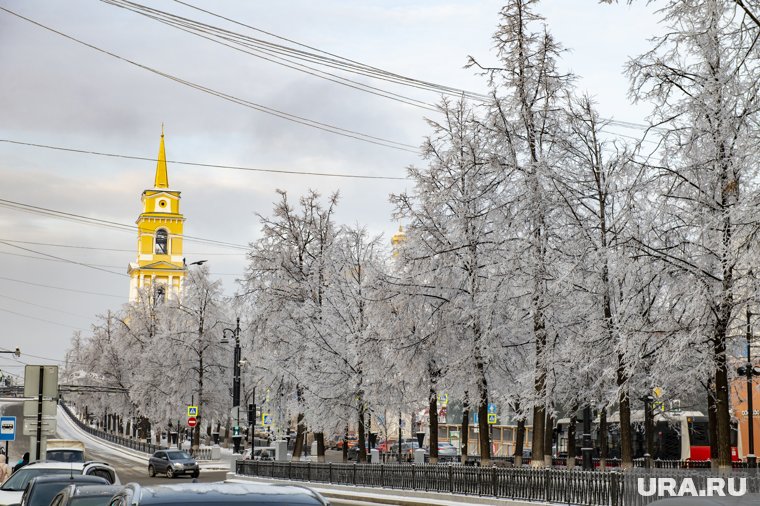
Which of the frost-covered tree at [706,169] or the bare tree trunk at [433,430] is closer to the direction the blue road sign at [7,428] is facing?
the frost-covered tree

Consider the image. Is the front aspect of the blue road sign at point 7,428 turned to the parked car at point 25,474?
yes

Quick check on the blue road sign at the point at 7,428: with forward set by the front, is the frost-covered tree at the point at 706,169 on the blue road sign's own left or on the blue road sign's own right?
on the blue road sign's own left

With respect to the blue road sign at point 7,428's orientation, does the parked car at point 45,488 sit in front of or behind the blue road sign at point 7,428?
in front

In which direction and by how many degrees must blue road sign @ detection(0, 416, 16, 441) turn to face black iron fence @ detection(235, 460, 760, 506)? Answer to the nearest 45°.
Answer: approximately 90° to its left

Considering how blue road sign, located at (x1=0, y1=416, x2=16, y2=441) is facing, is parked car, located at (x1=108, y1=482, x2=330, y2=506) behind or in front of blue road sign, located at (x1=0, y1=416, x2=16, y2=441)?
in front

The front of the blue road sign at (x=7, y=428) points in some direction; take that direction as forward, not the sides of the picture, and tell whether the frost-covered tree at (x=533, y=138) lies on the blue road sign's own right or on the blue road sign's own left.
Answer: on the blue road sign's own left

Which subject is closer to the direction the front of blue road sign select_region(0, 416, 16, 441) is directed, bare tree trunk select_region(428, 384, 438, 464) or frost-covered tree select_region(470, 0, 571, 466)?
the frost-covered tree

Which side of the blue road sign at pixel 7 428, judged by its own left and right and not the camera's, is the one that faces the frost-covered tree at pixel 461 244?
left

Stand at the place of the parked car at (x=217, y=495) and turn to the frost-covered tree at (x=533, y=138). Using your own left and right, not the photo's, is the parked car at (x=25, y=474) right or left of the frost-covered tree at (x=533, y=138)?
left

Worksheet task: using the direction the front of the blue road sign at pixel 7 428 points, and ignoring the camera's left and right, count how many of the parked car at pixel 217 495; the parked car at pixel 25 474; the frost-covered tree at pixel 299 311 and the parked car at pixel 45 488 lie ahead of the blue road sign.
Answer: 3

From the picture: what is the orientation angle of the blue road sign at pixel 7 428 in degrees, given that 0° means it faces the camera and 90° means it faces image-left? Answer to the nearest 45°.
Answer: approximately 0°
